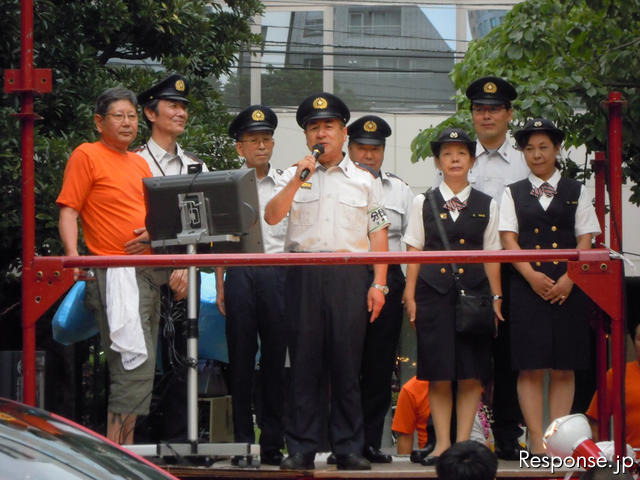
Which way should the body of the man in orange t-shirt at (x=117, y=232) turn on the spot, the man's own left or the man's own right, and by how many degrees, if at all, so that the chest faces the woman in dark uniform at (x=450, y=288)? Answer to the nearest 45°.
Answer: approximately 45° to the man's own left

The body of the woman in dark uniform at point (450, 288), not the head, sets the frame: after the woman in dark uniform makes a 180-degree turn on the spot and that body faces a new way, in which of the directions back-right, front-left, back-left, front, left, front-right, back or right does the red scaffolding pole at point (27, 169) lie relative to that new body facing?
back-left

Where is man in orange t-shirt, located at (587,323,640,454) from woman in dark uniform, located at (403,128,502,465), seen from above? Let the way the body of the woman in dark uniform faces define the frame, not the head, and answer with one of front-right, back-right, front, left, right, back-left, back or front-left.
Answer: left

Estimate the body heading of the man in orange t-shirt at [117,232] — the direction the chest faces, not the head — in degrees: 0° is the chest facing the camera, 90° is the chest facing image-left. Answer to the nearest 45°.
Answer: approximately 315°

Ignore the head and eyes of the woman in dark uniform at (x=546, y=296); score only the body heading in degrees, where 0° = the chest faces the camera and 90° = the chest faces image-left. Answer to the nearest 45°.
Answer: approximately 0°

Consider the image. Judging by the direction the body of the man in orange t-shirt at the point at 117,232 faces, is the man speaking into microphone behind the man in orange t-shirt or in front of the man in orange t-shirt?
in front

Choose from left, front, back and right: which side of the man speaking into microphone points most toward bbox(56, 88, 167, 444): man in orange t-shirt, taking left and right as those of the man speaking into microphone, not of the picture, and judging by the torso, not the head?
right

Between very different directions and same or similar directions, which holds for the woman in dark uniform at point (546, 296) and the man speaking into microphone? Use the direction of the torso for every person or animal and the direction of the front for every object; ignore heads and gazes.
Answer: same or similar directions

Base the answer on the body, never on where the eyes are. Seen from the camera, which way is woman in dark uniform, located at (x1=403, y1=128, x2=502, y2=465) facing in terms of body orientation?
toward the camera

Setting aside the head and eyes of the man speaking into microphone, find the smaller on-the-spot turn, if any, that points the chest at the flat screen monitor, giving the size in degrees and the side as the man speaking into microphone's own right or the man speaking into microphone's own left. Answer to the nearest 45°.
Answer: approximately 90° to the man speaking into microphone's own right

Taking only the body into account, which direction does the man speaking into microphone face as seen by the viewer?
toward the camera

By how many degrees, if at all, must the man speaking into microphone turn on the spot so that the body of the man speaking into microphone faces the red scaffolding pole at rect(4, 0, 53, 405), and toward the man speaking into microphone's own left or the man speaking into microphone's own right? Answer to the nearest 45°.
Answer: approximately 45° to the man speaking into microphone's own right

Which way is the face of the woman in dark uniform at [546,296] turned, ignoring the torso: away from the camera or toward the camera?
toward the camera

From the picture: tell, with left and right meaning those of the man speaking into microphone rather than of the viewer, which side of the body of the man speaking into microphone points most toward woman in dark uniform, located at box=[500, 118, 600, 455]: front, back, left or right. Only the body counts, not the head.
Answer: left

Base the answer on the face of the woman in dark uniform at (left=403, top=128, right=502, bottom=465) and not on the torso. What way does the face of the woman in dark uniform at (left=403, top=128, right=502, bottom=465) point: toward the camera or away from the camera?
toward the camera

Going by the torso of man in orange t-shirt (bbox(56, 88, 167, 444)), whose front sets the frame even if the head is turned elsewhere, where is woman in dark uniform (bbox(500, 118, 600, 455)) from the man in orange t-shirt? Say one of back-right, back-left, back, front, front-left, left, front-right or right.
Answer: front-left

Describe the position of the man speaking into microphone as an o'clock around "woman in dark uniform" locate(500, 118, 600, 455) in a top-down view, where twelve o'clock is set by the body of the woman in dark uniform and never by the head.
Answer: The man speaking into microphone is roughly at 2 o'clock from the woman in dark uniform.

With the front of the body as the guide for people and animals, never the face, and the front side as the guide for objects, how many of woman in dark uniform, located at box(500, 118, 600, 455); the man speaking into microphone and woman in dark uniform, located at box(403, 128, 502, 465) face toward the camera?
3
